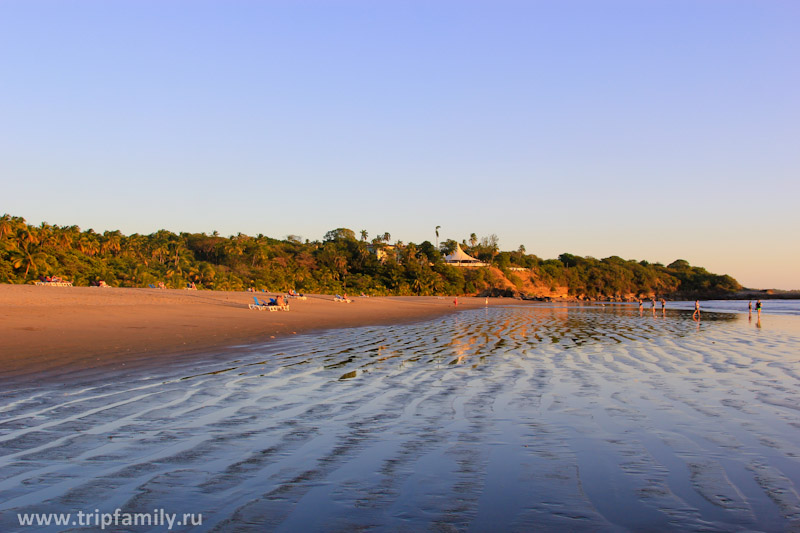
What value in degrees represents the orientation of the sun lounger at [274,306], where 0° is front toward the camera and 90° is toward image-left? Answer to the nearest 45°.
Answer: approximately 270°
